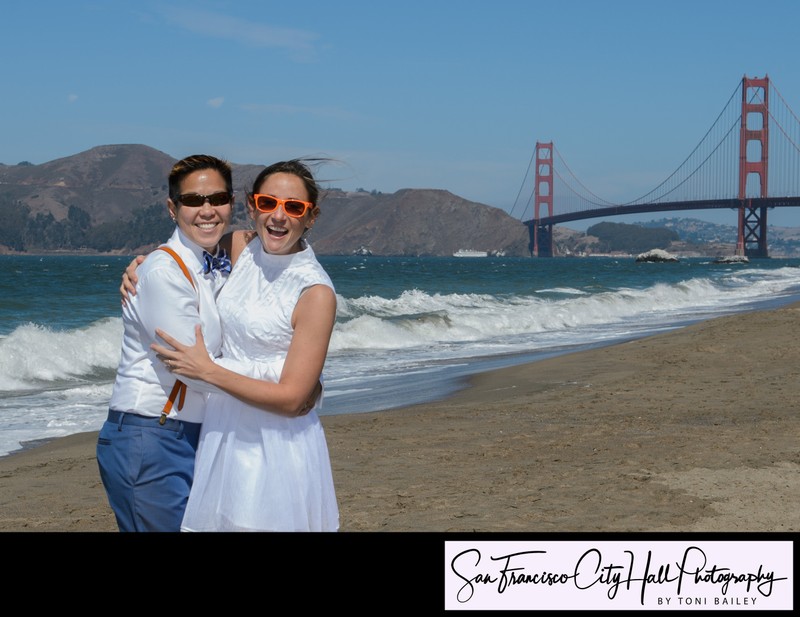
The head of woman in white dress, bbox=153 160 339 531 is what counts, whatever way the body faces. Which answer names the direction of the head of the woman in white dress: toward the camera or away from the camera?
toward the camera

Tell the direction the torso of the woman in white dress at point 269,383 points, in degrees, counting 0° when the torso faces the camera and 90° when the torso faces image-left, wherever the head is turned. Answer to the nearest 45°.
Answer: approximately 45°
